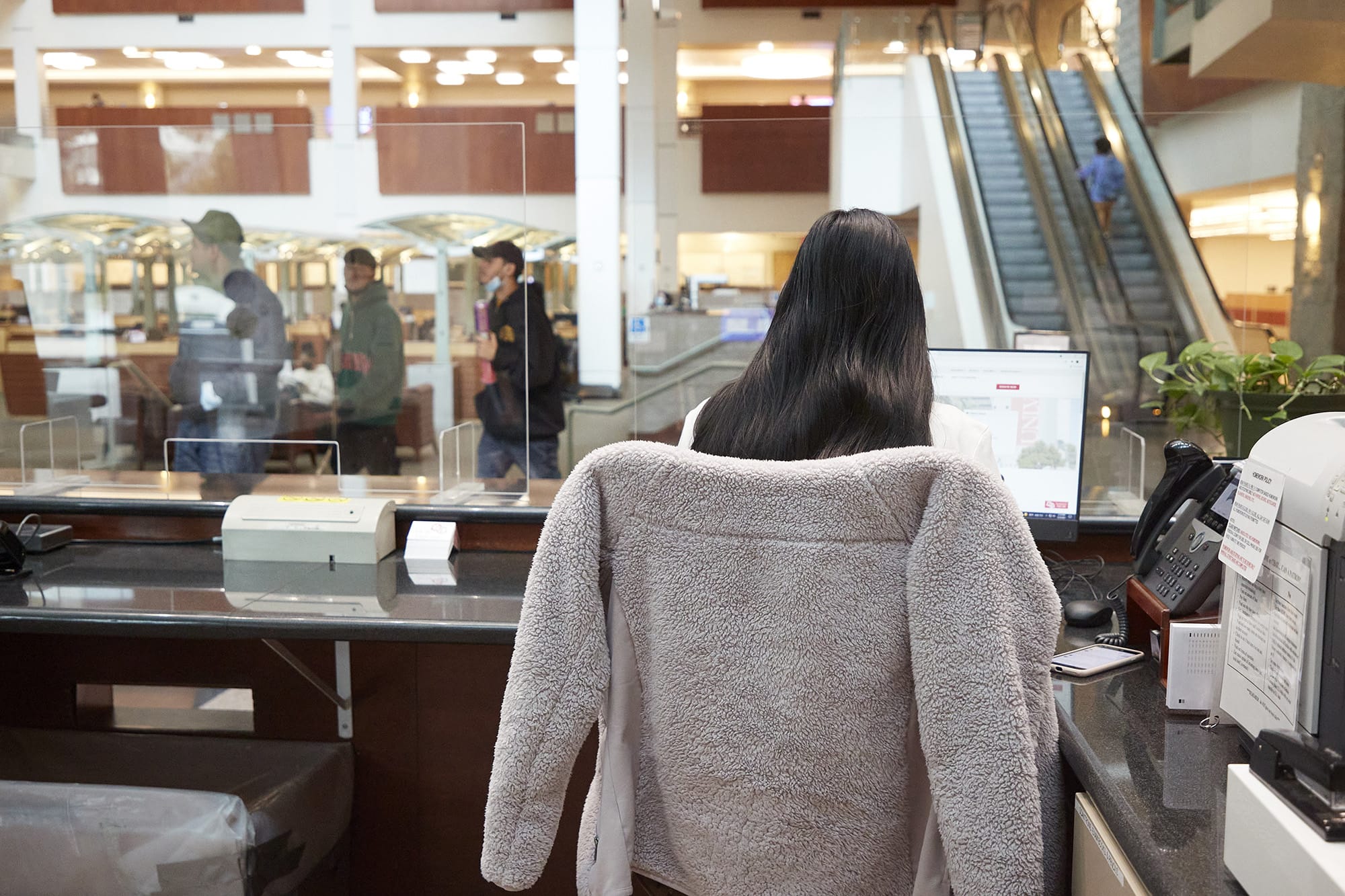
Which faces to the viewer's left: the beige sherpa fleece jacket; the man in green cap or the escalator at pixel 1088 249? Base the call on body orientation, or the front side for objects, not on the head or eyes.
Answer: the man in green cap

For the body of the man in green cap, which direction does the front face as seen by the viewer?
to the viewer's left

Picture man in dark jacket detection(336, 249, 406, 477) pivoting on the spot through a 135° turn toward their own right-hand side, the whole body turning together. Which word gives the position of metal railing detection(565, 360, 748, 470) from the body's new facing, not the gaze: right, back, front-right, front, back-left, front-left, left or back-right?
front-right

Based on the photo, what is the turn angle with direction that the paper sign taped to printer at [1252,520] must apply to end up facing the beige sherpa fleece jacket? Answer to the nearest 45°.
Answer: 0° — it already faces it

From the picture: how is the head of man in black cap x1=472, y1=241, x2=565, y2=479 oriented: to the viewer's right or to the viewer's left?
to the viewer's left

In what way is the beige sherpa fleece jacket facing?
away from the camera
